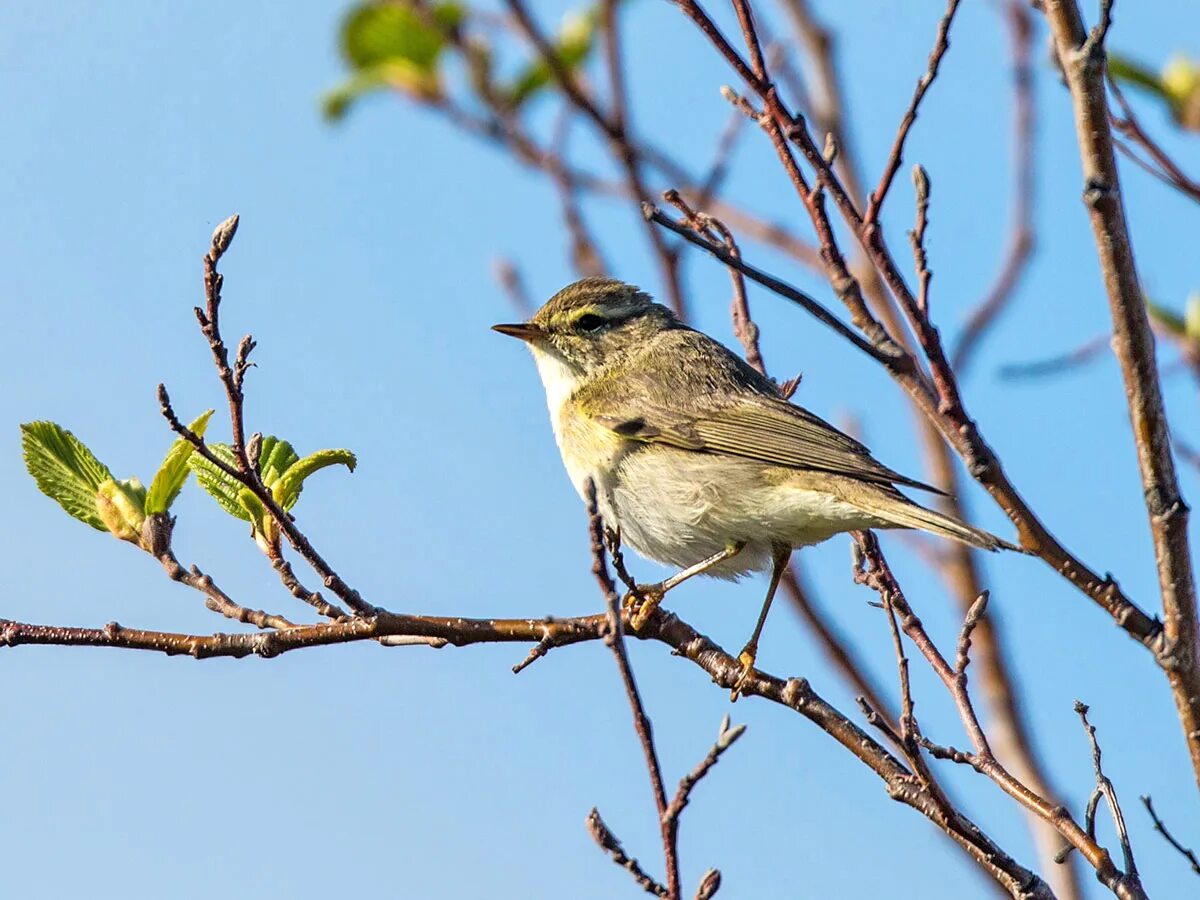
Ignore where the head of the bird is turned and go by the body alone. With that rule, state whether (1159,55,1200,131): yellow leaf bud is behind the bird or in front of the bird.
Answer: behind

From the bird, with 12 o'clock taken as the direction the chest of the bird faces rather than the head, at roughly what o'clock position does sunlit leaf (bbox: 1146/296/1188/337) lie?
The sunlit leaf is roughly at 7 o'clock from the bird.

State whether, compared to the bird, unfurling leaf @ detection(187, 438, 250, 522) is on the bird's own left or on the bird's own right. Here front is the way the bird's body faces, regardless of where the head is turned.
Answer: on the bird's own right

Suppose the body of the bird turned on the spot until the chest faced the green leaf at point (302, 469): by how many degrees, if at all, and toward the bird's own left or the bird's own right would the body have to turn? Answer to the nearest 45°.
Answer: approximately 45° to the bird's own left

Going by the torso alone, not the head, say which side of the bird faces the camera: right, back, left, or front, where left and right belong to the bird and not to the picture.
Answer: left
